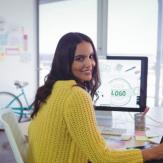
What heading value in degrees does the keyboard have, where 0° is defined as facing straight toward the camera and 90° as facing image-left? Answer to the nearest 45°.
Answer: approximately 0°

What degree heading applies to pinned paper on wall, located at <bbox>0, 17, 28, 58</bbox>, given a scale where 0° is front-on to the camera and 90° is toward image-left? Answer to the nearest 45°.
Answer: approximately 315°
